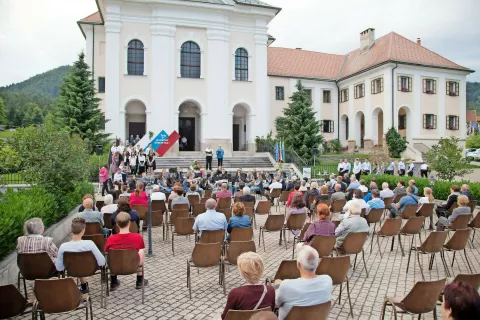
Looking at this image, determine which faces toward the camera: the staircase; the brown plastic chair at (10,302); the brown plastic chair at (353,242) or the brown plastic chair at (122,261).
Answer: the staircase

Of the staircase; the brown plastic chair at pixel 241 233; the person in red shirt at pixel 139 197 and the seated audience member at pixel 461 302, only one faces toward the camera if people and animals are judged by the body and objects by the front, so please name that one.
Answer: the staircase

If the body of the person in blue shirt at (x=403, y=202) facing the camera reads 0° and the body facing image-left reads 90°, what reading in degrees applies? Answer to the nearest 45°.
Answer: approximately 135°

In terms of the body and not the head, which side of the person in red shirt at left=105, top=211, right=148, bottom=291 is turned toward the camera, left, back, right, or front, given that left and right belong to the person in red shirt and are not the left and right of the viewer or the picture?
back

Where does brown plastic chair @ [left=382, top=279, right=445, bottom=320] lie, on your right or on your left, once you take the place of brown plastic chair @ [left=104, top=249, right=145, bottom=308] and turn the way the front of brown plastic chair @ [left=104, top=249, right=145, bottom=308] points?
on your right

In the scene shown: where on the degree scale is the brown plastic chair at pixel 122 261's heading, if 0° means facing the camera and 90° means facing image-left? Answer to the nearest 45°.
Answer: approximately 180°

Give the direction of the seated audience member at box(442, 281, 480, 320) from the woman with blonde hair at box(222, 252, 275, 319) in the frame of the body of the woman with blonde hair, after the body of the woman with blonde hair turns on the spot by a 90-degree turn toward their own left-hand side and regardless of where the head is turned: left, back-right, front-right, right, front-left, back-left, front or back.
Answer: back-left

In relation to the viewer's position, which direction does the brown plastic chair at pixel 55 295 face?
facing away from the viewer and to the right of the viewer

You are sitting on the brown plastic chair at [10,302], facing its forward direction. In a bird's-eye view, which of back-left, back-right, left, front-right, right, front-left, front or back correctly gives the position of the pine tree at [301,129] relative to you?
front

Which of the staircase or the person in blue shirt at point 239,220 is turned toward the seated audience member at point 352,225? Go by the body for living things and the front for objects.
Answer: the staircase

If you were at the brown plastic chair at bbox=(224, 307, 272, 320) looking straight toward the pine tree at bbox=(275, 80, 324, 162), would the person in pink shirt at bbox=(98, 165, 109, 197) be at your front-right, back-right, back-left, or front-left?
front-left

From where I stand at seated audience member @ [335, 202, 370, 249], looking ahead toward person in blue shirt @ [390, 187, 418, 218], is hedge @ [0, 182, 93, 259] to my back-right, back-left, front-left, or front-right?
back-left

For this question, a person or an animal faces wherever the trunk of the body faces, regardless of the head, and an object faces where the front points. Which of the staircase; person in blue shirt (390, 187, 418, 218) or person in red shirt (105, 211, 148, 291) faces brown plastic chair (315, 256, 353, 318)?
the staircase

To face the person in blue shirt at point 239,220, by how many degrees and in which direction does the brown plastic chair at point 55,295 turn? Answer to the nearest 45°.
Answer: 0° — it already faces them

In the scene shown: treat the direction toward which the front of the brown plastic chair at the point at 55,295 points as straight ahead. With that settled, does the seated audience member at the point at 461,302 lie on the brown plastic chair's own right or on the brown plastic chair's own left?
on the brown plastic chair's own right

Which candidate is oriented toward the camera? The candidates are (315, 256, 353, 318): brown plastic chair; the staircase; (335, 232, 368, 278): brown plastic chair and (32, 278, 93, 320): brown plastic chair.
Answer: the staircase
